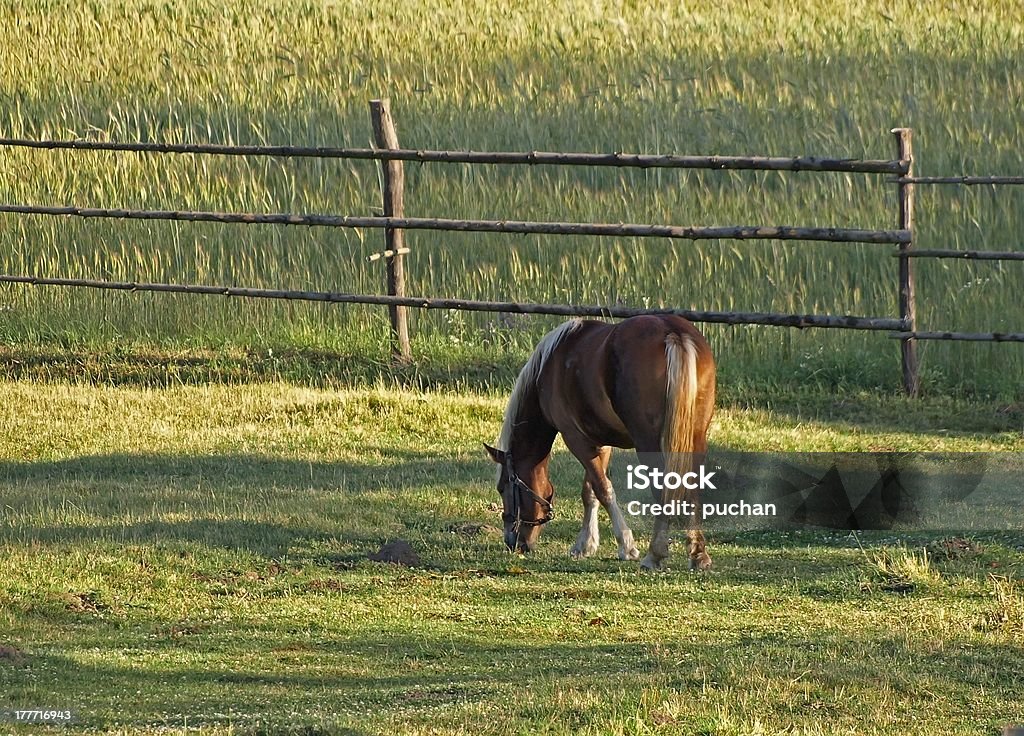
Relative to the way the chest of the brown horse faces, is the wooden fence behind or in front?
in front

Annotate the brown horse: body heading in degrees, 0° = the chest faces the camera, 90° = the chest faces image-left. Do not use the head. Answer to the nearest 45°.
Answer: approximately 135°
